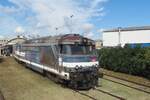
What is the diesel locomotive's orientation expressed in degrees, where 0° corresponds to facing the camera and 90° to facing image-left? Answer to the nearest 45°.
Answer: approximately 315°

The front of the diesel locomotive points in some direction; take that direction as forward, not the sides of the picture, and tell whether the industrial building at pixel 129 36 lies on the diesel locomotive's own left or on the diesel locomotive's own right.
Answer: on the diesel locomotive's own left
